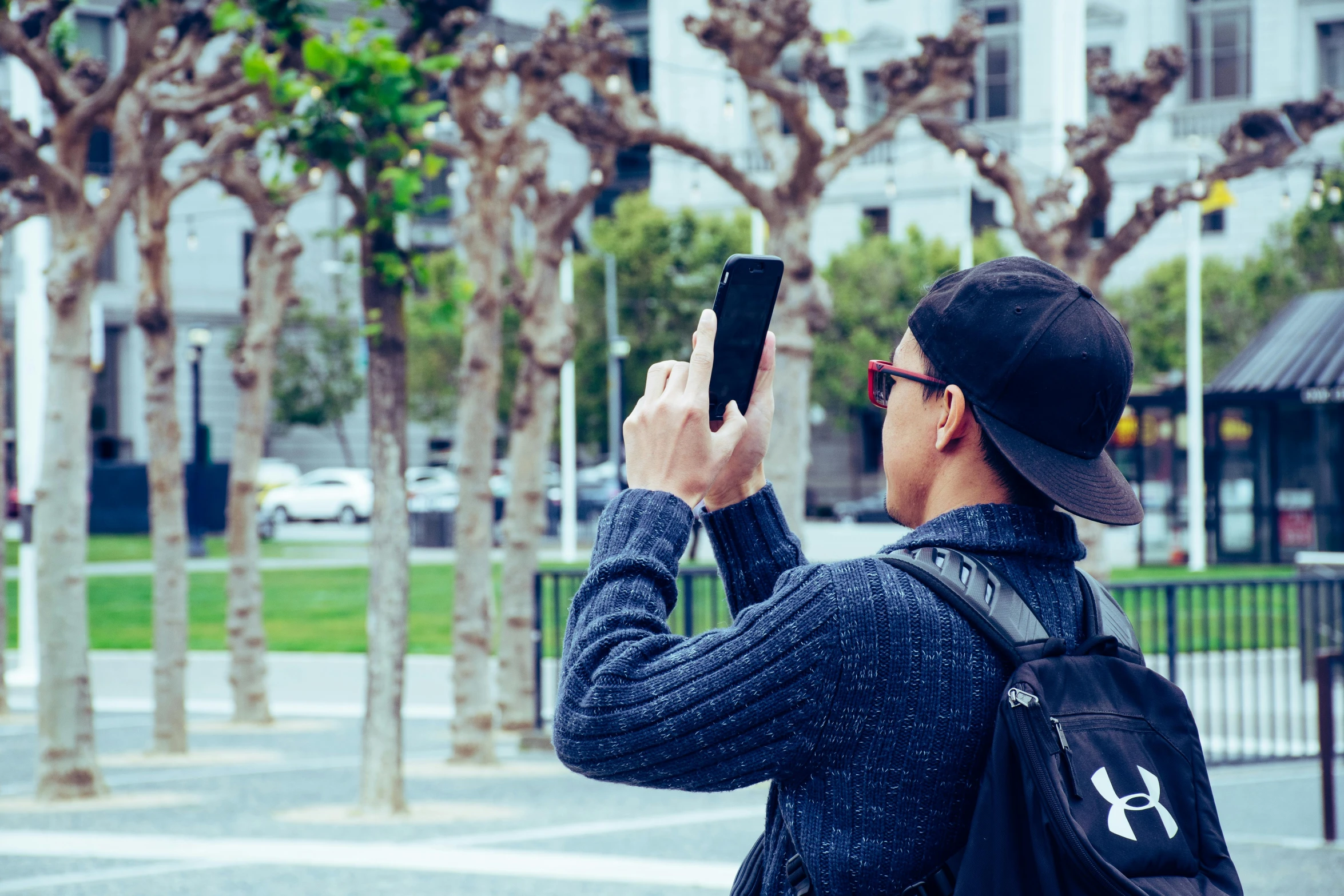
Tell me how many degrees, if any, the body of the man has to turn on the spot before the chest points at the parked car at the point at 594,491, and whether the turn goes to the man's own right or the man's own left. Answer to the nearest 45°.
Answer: approximately 45° to the man's own right

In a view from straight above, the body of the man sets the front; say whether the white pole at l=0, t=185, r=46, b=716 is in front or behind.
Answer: in front

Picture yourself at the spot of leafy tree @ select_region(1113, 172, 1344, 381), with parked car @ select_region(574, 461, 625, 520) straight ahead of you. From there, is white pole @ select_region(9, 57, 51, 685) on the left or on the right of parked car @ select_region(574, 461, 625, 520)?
left

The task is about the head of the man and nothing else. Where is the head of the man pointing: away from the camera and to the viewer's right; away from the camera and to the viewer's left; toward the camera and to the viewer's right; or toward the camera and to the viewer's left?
away from the camera and to the viewer's left

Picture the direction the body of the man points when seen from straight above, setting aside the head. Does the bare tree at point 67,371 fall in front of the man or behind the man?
in front

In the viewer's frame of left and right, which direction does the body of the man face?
facing away from the viewer and to the left of the viewer

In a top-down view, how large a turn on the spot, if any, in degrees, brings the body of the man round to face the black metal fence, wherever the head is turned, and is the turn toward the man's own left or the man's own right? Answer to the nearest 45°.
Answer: approximately 45° to the man's own right

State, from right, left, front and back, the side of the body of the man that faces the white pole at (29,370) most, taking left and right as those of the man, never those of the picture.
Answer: front

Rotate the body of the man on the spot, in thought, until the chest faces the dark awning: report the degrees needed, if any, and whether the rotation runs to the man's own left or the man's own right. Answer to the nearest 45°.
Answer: approximately 45° to the man's own right

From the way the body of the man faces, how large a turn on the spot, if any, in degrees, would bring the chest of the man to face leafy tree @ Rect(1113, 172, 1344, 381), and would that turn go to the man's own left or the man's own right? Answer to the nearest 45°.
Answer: approximately 45° to the man's own right
